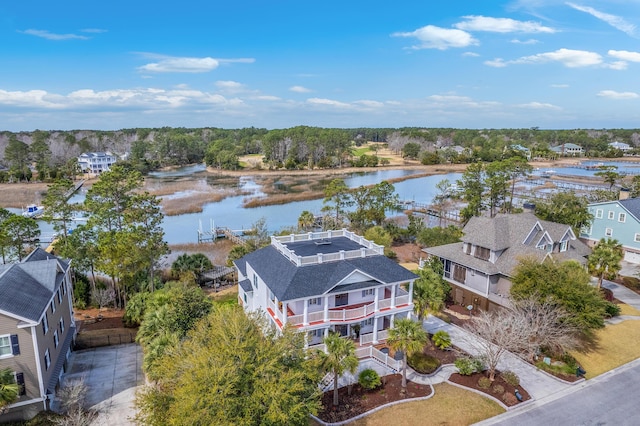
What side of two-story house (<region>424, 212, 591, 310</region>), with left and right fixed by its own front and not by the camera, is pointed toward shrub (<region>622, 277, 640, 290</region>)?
left

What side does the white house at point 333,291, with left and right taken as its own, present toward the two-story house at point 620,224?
left

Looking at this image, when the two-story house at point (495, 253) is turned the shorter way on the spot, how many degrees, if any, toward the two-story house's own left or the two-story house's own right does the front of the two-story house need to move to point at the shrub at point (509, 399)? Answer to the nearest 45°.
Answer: approximately 45° to the two-story house's own right

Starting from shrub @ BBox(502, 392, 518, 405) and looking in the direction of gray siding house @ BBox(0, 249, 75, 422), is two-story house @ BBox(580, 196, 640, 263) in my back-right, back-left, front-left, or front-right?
back-right

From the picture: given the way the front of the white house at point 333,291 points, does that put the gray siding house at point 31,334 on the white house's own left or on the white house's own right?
on the white house's own right

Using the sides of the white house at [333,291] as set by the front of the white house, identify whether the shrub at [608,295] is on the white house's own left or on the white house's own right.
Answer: on the white house's own left

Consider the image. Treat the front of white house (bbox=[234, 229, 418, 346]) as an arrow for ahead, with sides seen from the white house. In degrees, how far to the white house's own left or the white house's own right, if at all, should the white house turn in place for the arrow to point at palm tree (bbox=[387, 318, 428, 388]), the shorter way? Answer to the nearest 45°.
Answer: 0° — it already faces it

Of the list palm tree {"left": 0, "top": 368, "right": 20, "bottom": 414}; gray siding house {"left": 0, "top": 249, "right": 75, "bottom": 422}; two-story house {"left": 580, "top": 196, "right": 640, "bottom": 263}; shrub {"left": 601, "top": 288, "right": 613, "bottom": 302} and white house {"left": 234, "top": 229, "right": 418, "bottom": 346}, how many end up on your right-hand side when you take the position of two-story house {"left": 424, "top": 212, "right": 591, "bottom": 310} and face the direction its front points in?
3

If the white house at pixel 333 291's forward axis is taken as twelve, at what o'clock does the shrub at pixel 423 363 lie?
The shrub is roughly at 11 o'clock from the white house.

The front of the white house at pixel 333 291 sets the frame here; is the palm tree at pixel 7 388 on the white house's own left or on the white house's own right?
on the white house's own right

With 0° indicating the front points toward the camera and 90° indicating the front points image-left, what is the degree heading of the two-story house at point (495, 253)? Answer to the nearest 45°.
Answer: approximately 315°

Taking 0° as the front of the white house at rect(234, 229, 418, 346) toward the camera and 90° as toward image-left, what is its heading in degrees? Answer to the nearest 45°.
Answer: approximately 315°
